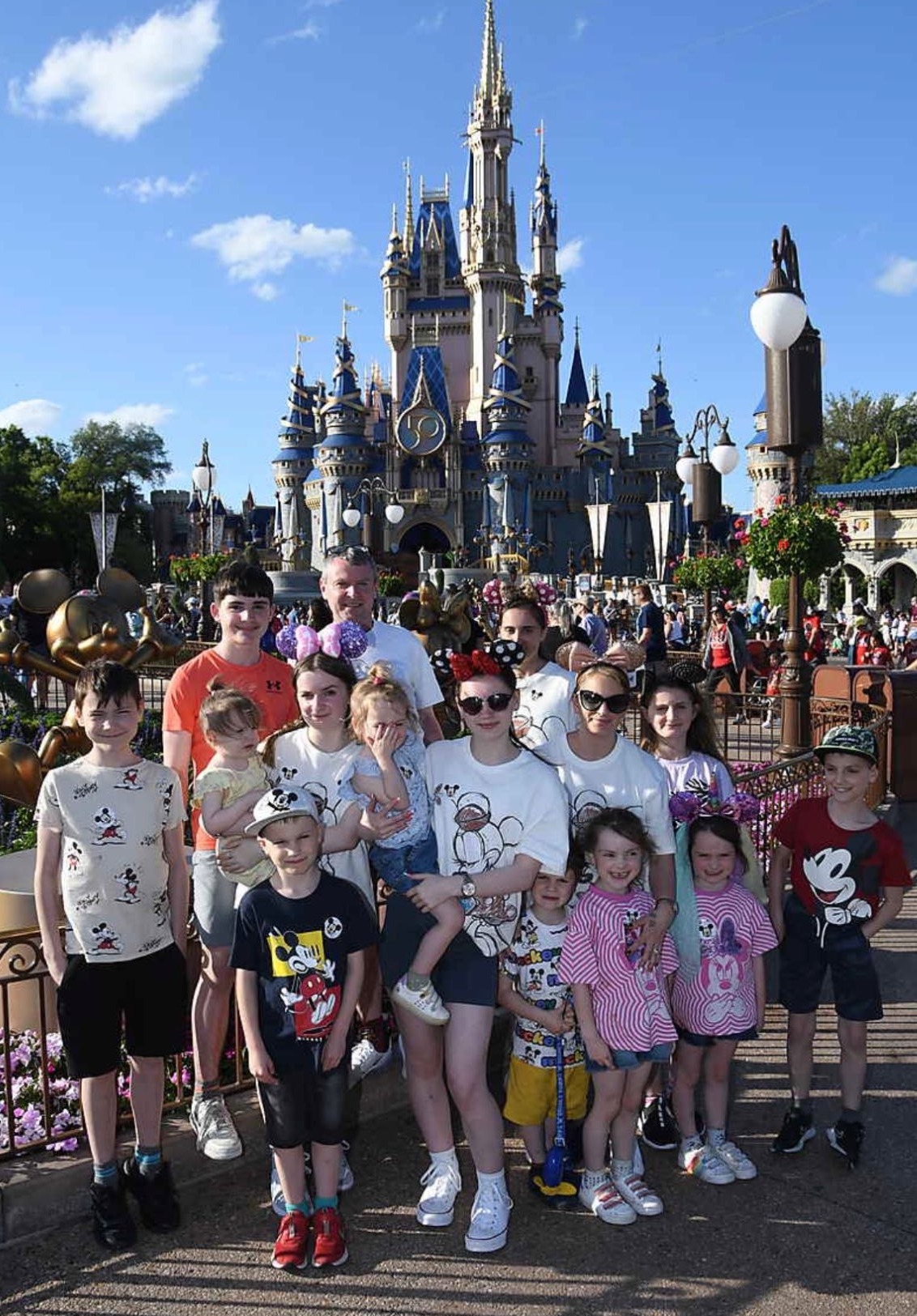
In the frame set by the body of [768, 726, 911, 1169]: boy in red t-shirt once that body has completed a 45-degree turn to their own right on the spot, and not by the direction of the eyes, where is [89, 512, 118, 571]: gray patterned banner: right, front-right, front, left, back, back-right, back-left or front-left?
right

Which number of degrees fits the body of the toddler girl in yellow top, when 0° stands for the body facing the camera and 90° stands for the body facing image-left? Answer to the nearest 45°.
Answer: approximately 315°

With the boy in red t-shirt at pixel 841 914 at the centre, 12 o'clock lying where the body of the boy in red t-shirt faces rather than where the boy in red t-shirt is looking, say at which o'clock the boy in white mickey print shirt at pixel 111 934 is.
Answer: The boy in white mickey print shirt is roughly at 2 o'clock from the boy in red t-shirt.

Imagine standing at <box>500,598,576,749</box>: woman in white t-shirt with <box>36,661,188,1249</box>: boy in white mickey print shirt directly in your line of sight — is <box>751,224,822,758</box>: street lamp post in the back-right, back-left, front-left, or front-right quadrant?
back-right

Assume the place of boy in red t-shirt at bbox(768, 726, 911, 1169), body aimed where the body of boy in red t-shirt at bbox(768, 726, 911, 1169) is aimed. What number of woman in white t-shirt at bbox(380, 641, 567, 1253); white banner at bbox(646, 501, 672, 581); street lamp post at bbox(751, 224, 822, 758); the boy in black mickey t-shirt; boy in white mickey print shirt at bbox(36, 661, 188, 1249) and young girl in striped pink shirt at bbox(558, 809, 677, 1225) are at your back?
2

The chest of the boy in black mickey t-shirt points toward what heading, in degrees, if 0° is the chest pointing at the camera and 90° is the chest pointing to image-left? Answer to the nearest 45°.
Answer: approximately 0°

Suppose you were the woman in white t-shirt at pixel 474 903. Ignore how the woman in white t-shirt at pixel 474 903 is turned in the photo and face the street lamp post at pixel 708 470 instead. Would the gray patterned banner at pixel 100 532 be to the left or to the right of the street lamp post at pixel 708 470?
left

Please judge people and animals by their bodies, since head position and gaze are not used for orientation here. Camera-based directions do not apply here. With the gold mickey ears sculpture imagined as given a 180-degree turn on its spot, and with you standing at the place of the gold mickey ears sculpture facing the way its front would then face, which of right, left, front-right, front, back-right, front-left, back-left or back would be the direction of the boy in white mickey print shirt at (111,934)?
back-left
